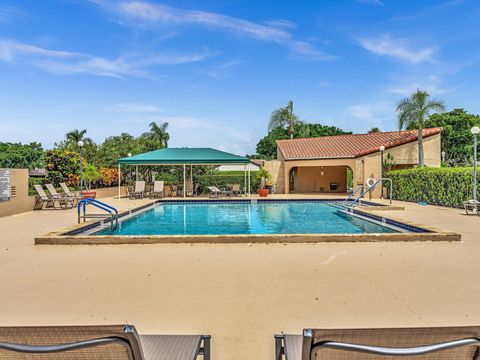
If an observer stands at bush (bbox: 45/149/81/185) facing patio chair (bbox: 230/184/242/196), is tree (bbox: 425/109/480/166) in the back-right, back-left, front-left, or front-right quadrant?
front-left

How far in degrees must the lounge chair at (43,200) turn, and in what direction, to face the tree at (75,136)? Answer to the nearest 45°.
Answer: approximately 90° to its left

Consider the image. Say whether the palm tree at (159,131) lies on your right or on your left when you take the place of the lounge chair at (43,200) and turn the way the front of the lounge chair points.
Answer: on your left

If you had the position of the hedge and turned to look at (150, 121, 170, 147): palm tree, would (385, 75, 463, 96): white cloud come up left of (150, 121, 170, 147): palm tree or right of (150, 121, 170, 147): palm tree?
right

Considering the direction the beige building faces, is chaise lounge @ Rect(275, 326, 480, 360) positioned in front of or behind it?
in front

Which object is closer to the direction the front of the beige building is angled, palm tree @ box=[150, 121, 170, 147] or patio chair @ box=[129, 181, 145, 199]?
the patio chair

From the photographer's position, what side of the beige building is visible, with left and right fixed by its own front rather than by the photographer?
front

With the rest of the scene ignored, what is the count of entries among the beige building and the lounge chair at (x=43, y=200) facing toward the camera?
1

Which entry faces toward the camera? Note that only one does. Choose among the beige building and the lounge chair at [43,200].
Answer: the beige building

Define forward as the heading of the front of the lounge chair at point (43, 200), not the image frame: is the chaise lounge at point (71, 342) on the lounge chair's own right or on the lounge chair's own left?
on the lounge chair's own right

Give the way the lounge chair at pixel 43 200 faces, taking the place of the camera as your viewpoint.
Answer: facing to the right of the viewer

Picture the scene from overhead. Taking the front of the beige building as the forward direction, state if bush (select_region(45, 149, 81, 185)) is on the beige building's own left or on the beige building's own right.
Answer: on the beige building's own right

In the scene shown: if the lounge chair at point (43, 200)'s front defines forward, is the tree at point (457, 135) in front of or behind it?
in front

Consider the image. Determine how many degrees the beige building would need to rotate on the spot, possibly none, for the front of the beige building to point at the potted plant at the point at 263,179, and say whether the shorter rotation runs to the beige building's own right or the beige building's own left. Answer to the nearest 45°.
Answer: approximately 45° to the beige building's own right

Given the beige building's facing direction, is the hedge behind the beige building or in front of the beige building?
in front
